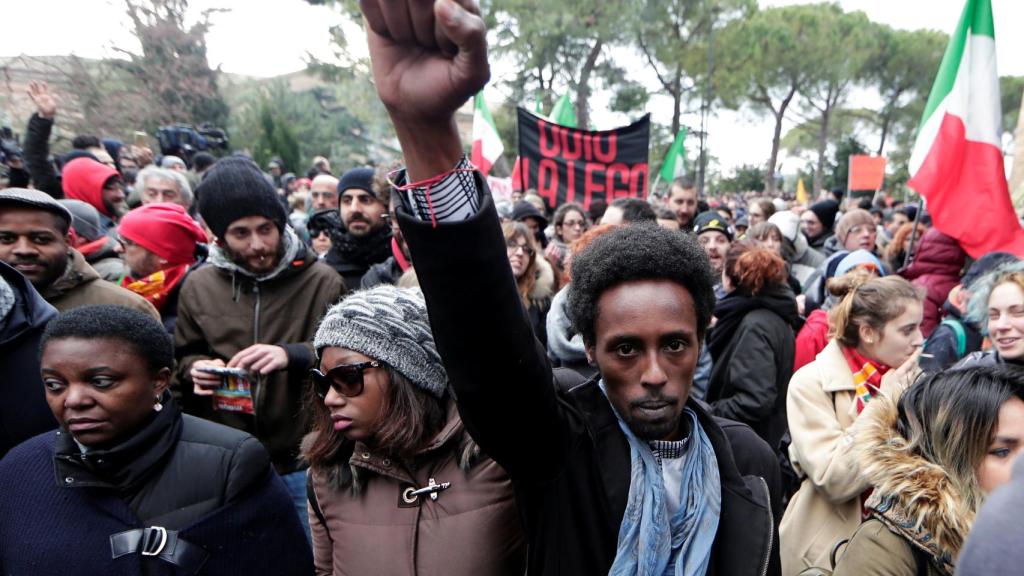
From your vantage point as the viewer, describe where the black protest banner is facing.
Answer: facing the viewer

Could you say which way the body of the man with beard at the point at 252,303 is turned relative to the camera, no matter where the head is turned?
toward the camera

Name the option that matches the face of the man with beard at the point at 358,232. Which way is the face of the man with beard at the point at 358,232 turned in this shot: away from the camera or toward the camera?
toward the camera

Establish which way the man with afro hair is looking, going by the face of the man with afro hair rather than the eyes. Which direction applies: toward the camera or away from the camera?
toward the camera

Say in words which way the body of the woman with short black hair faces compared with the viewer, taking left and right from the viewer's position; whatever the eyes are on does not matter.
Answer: facing the viewer and to the left of the viewer

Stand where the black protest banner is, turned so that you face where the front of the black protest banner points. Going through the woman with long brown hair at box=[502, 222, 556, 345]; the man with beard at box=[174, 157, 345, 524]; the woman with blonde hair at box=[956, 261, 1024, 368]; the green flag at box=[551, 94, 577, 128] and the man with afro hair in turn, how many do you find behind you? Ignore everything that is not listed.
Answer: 1

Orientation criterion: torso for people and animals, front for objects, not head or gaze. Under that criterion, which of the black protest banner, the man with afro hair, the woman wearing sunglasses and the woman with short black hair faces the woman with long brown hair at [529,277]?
the black protest banner

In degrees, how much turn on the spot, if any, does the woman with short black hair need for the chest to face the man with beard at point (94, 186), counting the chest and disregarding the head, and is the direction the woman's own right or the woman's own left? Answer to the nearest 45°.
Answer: approximately 135° to the woman's own right

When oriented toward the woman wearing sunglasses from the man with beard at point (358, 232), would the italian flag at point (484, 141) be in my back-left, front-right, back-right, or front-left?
back-left

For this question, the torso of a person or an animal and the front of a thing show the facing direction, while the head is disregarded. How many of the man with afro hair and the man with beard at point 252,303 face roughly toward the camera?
2

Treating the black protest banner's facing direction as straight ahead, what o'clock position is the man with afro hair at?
The man with afro hair is roughly at 12 o'clock from the black protest banner.

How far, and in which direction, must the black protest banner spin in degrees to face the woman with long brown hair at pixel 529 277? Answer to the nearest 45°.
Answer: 0° — it already faces them

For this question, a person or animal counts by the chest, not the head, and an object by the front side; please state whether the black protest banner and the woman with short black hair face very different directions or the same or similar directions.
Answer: same or similar directions

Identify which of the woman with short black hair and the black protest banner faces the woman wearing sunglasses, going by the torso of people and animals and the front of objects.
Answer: the black protest banner

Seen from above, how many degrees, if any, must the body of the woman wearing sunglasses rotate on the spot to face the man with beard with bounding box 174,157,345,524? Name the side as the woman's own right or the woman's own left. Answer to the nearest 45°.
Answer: approximately 90° to the woman's own right

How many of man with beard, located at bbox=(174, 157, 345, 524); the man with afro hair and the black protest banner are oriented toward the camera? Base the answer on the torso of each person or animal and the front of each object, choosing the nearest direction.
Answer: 3
